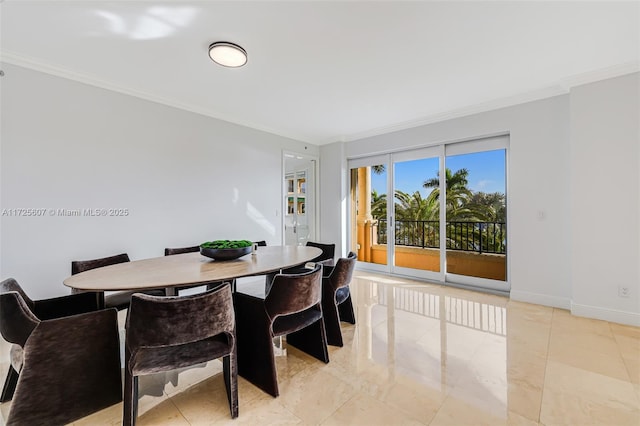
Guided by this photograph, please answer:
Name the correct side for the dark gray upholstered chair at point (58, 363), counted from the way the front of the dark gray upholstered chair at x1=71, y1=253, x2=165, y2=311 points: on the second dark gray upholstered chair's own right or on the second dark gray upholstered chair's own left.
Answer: on the second dark gray upholstered chair's own right

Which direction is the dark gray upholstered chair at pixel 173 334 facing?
away from the camera

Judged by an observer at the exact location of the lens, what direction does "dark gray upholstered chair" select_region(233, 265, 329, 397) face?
facing away from the viewer and to the left of the viewer

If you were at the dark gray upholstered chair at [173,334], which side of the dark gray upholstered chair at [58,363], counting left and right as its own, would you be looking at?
right

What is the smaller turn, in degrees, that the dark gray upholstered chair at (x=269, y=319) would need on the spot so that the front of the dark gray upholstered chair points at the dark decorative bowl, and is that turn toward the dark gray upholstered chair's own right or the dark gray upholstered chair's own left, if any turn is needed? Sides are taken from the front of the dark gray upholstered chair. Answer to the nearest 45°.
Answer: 0° — it already faces it

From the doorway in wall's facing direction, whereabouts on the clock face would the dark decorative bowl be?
The dark decorative bowl is roughly at 2 o'clock from the doorway in wall.

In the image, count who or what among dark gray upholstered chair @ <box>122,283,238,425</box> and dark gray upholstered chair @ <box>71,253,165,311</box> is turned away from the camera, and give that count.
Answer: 1

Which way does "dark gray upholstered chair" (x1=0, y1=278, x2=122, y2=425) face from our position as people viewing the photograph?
facing away from the viewer and to the right of the viewer

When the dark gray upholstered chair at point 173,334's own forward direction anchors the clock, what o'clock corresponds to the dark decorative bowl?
The dark decorative bowl is roughly at 1 o'clock from the dark gray upholstered chair.

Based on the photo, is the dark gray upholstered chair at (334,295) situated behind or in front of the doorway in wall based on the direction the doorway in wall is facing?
in front

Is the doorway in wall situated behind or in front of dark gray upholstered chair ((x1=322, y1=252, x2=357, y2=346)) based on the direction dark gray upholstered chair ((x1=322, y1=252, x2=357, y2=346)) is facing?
in front
